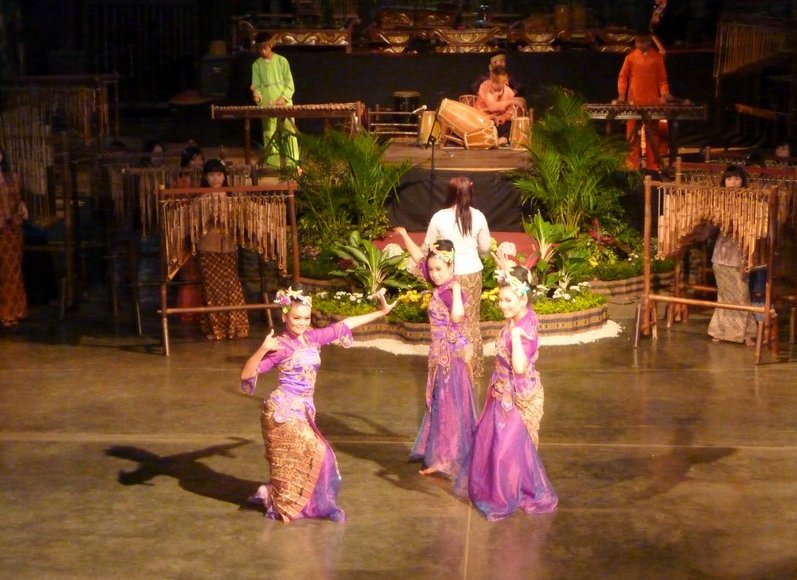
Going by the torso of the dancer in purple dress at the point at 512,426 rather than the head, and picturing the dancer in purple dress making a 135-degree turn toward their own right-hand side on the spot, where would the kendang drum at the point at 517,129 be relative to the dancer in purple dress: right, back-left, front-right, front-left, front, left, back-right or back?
front

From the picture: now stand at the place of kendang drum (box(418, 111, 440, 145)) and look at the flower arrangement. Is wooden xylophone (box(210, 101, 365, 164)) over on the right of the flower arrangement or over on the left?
right

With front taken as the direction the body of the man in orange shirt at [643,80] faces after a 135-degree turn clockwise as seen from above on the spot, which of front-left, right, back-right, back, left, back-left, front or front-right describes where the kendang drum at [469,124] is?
front-left

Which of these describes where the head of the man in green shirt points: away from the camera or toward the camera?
toward the camera

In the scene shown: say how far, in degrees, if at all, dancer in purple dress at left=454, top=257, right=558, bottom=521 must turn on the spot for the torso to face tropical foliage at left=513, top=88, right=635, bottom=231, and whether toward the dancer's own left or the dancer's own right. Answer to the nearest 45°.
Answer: approximately 135° to the dancer's own right

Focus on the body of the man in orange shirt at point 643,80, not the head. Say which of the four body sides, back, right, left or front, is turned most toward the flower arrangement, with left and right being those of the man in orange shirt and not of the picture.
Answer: front

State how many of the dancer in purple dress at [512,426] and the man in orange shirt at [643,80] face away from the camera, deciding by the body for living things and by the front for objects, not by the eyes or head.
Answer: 0

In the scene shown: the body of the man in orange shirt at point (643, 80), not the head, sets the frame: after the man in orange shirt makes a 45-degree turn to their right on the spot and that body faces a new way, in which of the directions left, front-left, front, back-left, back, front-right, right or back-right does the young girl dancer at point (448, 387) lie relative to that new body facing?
front-left

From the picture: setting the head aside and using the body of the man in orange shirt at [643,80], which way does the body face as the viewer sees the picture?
toward the camera

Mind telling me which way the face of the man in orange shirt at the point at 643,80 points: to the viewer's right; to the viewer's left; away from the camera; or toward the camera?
toward the camera

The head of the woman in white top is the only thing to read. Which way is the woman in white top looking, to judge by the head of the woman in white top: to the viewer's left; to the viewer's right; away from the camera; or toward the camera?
away from the camera

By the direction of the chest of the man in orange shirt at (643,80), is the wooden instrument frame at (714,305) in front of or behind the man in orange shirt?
in front

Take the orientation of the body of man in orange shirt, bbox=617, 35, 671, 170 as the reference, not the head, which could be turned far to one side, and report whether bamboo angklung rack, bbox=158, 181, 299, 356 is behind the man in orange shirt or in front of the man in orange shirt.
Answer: in front

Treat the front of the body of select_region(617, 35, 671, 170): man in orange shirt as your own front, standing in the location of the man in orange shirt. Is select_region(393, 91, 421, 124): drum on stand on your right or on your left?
on your right

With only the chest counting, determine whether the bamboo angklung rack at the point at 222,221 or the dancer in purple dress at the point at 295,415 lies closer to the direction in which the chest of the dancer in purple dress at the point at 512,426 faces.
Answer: the dancer in purple dress

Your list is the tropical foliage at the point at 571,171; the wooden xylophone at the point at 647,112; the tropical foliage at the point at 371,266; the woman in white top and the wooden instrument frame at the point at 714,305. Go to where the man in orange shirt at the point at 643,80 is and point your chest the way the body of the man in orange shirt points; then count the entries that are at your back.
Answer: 0

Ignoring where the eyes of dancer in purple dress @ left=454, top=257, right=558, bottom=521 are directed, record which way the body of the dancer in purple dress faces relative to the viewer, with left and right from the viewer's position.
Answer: facing the viewer and to the left of the viewer
